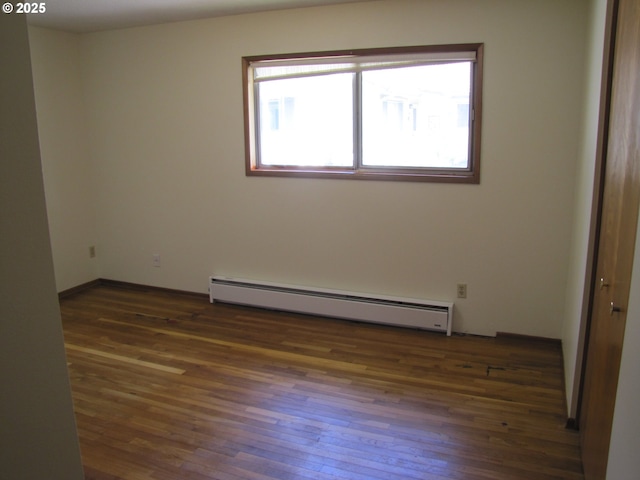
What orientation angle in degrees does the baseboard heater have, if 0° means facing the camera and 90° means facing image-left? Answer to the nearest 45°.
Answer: approximately 45°
